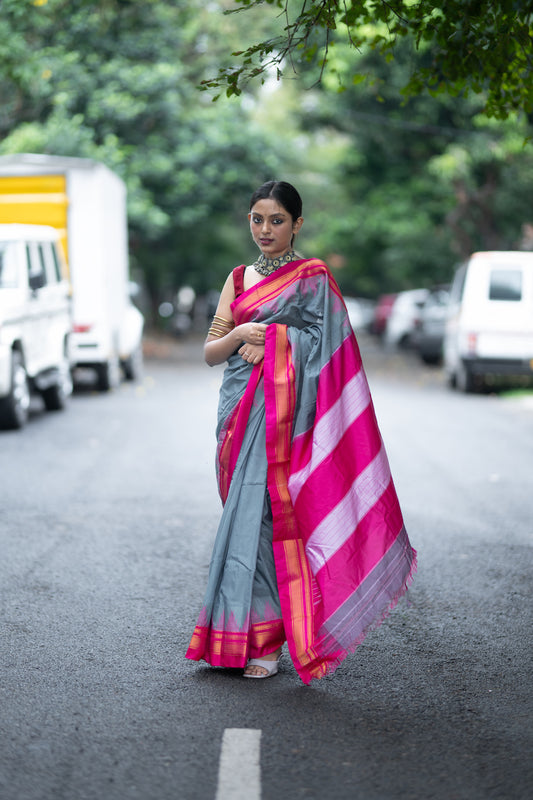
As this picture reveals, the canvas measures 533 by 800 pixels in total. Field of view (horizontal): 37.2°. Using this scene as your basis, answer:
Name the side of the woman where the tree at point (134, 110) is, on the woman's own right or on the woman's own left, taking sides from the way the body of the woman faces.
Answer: on the woman's own right

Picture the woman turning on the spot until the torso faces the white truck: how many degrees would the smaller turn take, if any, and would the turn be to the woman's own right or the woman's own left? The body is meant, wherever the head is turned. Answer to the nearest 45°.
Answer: approximately 135° to the woman's own right

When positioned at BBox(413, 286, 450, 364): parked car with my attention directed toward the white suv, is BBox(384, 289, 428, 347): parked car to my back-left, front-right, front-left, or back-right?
back-right
